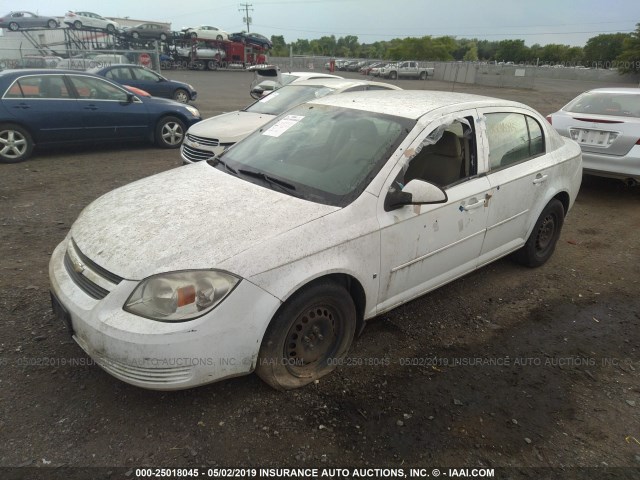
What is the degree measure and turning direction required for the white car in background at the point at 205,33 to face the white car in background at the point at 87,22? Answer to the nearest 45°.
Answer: approximately 45° to its left

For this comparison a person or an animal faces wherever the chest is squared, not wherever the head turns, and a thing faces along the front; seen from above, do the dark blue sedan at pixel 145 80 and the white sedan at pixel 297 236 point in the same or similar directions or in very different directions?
very different directions

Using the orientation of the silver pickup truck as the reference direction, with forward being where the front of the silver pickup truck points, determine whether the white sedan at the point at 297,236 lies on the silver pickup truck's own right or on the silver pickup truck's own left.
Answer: on the silver pickup truck's own left

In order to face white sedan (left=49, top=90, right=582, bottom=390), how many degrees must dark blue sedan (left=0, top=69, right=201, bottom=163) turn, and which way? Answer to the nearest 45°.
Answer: approximately 90° to its right

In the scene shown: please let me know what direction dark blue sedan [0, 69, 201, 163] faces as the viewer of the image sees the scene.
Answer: facing to the right of the viewer

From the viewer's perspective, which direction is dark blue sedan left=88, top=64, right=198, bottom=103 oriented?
to the viewer's right

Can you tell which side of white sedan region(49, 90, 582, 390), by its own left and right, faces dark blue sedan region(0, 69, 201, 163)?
right

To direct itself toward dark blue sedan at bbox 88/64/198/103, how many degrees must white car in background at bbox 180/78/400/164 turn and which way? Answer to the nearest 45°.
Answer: approximately 90° to its right

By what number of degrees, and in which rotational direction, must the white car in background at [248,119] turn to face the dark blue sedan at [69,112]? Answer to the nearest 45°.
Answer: approximately 45° to its right

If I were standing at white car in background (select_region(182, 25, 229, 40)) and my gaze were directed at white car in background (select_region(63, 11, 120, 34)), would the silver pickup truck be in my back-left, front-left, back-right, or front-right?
back-left

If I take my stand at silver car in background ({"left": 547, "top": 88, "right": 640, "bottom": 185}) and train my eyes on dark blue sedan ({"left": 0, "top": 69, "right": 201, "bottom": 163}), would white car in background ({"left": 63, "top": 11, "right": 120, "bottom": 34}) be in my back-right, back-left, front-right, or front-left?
front-right

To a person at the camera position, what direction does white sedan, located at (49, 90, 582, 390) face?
facing the viewer and to the left of the viewer

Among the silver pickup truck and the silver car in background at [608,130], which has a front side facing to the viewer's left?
the silver pickup truck

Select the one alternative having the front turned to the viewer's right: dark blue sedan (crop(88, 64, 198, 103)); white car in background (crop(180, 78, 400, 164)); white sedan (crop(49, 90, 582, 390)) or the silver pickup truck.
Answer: the dark blue sedan

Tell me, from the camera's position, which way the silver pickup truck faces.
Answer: facing to the left of the viewer

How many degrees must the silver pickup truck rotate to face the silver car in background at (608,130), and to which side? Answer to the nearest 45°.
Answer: approximately 90° to its left
